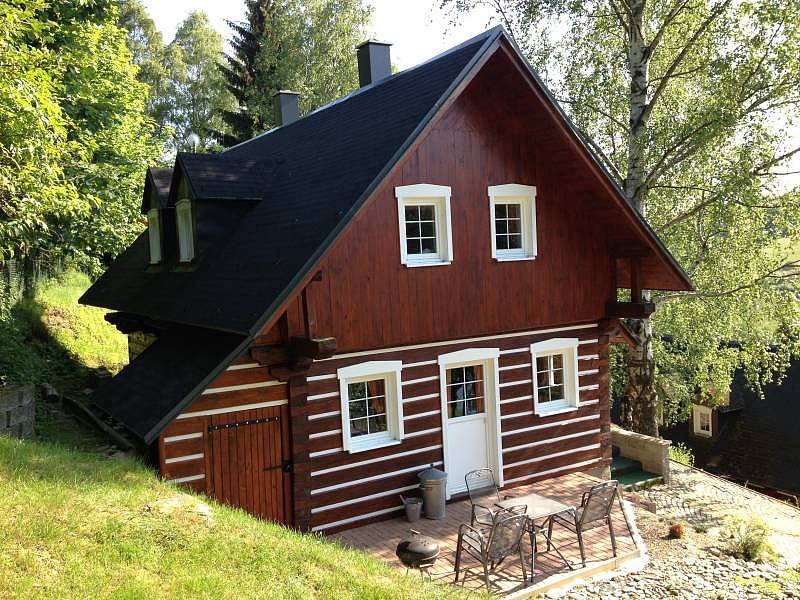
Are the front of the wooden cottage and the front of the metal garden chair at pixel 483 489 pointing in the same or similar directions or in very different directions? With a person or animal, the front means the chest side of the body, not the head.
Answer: same or similar directions

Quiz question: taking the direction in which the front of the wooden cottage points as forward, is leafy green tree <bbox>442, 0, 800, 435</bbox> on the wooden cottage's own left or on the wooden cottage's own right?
on the wooden cottage's own left

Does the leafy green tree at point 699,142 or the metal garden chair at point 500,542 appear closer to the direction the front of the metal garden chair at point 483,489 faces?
the metal garden chair

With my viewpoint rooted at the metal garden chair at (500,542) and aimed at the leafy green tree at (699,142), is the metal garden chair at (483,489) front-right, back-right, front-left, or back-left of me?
front-left

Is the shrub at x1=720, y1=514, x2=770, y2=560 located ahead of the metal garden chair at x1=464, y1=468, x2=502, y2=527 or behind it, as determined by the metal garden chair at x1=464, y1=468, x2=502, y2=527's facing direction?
ahead

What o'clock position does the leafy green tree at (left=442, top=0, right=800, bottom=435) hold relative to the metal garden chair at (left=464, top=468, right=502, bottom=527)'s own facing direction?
The leafy green tree is roughly at 9 o'clock from the metal garden chair.

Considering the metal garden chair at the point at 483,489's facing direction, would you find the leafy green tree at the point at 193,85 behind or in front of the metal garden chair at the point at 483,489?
behind

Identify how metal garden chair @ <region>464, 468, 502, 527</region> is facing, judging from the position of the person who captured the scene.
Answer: facing the viewer and to the right of the viewer

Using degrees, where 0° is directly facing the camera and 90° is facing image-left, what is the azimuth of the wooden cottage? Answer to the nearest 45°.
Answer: approximately 315°

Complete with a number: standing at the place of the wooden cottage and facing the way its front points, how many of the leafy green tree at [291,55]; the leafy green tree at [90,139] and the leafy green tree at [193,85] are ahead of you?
0

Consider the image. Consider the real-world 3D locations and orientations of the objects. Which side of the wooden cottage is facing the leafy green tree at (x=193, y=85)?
back

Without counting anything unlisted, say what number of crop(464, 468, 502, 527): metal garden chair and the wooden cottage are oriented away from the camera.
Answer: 0
